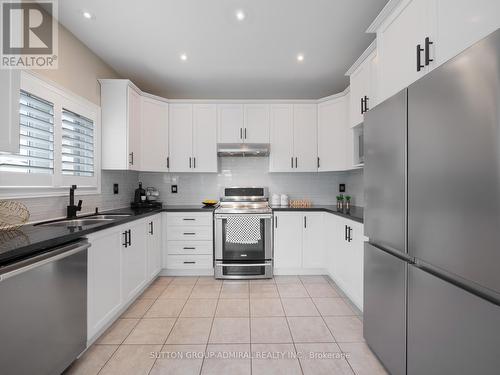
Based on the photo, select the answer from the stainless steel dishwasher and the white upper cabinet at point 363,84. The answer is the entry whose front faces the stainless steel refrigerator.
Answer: the stainless steel dishwasher

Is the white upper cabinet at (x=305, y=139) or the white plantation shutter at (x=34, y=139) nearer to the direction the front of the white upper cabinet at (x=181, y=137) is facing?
the white plantation shutter

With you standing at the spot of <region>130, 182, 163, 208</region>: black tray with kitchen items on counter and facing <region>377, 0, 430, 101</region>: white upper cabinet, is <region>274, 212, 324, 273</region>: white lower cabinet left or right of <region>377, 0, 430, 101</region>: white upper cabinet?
left

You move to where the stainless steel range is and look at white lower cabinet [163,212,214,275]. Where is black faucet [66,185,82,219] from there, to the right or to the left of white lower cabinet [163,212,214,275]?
left

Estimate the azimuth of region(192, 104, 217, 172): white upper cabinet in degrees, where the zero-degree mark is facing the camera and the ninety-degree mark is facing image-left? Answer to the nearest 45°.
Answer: approximately 0°

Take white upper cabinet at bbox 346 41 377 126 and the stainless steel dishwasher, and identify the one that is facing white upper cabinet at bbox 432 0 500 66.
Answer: the stainless steel dishwasher

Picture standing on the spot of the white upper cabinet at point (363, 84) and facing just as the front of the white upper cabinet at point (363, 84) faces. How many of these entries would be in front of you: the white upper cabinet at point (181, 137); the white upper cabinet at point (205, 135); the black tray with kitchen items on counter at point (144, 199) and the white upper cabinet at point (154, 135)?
4

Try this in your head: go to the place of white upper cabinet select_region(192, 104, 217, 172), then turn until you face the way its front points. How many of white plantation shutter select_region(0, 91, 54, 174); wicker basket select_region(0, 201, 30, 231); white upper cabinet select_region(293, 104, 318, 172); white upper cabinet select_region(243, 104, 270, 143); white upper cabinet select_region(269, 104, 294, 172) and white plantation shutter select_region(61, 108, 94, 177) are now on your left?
3

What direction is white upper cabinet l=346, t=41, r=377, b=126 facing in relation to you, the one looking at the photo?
facing to the left of the viewer

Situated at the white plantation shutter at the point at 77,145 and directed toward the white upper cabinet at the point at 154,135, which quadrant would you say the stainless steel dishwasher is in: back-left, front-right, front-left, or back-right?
back-right
